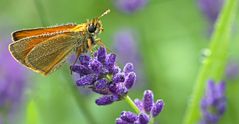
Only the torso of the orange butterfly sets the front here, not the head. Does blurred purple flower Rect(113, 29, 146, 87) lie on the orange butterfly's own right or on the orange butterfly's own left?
on the orange butterfly's own left

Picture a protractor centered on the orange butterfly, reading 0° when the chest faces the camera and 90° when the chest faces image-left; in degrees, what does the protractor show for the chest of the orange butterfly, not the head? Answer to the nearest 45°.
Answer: approximately 270°
